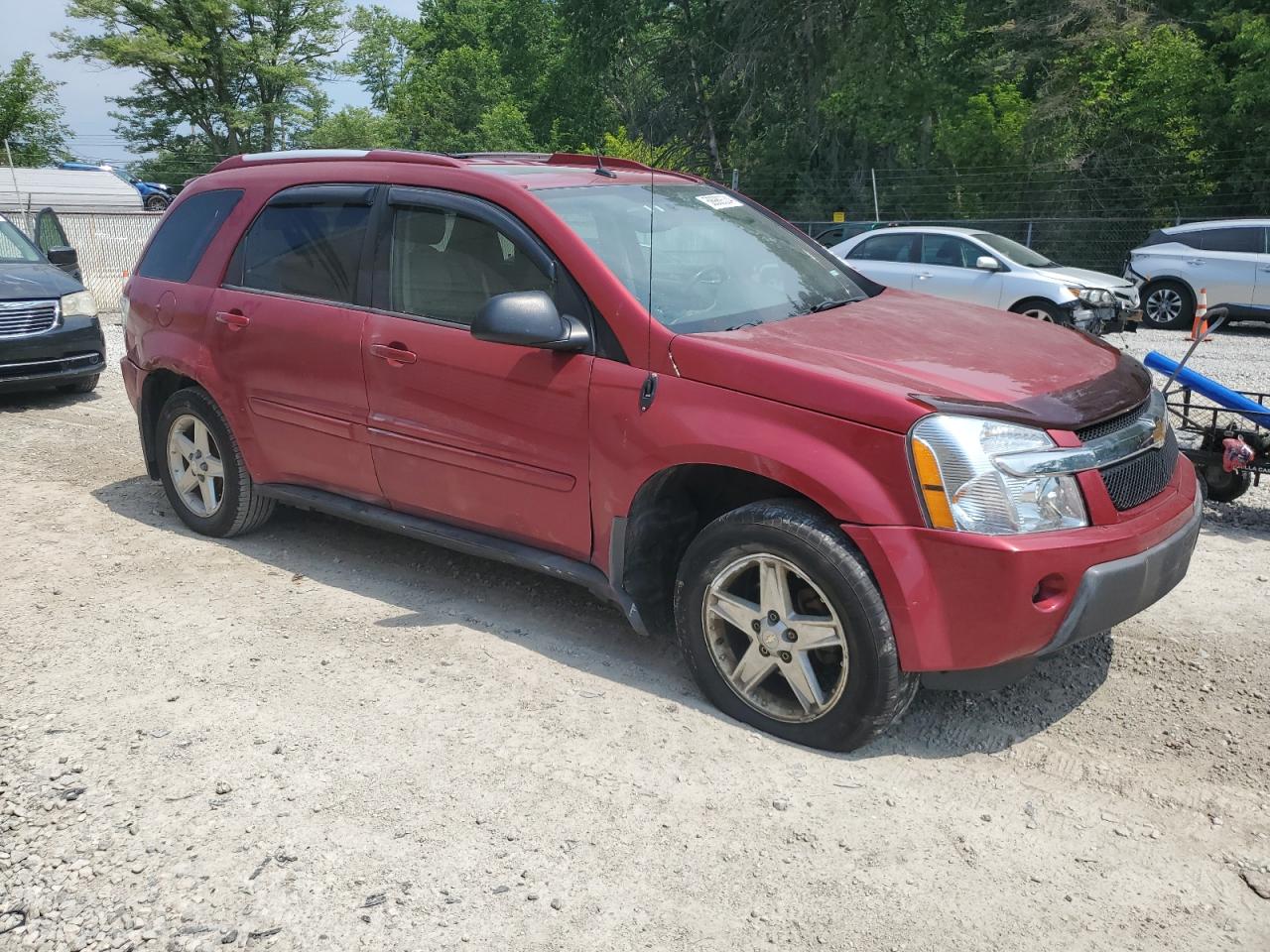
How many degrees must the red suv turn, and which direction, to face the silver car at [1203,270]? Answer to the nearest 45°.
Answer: approximately 90° to its left

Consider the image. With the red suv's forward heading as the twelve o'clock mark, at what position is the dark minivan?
The dark minivan is roughly at 6 o'clock from the red suv.

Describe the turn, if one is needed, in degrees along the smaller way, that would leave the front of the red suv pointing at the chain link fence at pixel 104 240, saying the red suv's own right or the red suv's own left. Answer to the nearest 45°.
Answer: approximately 180°

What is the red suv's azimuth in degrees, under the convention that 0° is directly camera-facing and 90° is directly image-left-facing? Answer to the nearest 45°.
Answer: approximately 315°

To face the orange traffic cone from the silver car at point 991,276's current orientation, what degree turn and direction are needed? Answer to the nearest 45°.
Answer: approximately 45° to its right

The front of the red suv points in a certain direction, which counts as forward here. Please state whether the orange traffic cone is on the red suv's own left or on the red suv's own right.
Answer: on the red suv's own left

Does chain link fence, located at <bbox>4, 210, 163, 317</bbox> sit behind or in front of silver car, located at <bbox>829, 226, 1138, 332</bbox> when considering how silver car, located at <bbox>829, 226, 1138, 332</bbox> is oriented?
behind
